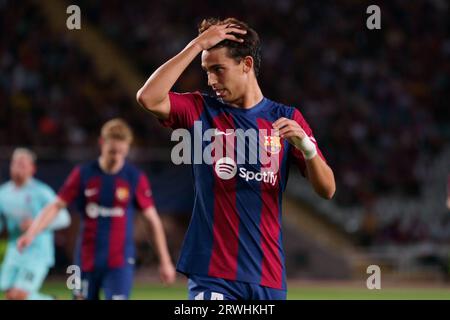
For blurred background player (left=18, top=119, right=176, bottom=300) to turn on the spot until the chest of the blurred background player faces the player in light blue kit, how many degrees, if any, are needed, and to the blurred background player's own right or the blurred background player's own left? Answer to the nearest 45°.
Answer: approximately 135° to the blurred background player's own right

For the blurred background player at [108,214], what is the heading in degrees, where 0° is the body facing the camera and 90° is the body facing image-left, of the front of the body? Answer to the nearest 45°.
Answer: approximately 0°
